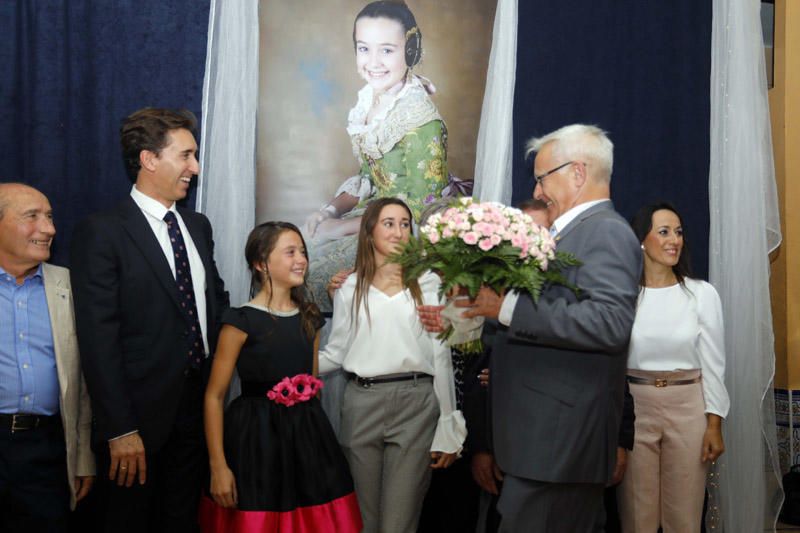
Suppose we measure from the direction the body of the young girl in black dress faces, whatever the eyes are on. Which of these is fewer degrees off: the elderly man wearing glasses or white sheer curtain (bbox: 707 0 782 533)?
the elderly man wearing glasses

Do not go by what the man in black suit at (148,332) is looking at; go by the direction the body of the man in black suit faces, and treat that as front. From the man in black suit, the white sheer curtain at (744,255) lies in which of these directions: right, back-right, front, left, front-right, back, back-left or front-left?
front-left

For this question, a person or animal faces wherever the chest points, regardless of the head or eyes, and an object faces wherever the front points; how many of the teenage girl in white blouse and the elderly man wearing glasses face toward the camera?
1

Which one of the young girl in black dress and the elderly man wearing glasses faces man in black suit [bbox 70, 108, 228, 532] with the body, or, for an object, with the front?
the elderly man wearing glasses

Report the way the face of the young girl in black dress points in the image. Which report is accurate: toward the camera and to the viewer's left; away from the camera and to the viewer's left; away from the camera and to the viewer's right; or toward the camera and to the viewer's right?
toward the camera and to the viewer's right

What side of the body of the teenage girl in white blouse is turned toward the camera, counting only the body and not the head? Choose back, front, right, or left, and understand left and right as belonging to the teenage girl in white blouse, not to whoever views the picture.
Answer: front

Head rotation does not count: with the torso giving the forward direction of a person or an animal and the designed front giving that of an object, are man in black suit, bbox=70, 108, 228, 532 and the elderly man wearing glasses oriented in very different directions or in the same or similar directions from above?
very different directions

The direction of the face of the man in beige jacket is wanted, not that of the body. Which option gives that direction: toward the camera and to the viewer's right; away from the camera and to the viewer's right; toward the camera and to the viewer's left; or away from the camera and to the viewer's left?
toward the camera and to the viewer's right

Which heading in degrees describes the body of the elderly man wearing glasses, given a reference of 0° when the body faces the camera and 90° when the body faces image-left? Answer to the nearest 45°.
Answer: approximately 90°

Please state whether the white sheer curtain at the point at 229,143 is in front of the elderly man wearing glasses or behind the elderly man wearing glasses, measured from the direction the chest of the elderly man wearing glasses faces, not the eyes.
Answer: in front

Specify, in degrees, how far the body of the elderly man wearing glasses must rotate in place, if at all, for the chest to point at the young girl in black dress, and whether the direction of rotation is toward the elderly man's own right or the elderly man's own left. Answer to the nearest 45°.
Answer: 0° — they already face them

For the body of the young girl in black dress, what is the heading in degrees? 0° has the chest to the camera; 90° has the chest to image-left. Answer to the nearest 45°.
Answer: approximately 315°

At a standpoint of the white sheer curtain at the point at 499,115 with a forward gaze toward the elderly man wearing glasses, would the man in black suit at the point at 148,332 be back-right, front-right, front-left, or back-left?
front-right

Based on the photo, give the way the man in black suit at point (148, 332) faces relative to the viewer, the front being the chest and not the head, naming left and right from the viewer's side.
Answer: facing the viewer and to the right of the viewer
